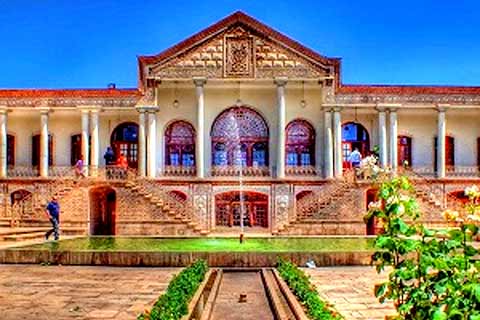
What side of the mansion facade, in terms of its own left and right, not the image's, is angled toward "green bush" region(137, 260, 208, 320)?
front

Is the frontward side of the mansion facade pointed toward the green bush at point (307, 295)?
yes

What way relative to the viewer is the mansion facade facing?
toward the camera

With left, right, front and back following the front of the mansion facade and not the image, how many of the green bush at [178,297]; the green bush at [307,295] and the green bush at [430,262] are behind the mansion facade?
0

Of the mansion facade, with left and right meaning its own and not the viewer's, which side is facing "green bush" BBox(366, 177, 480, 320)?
front
